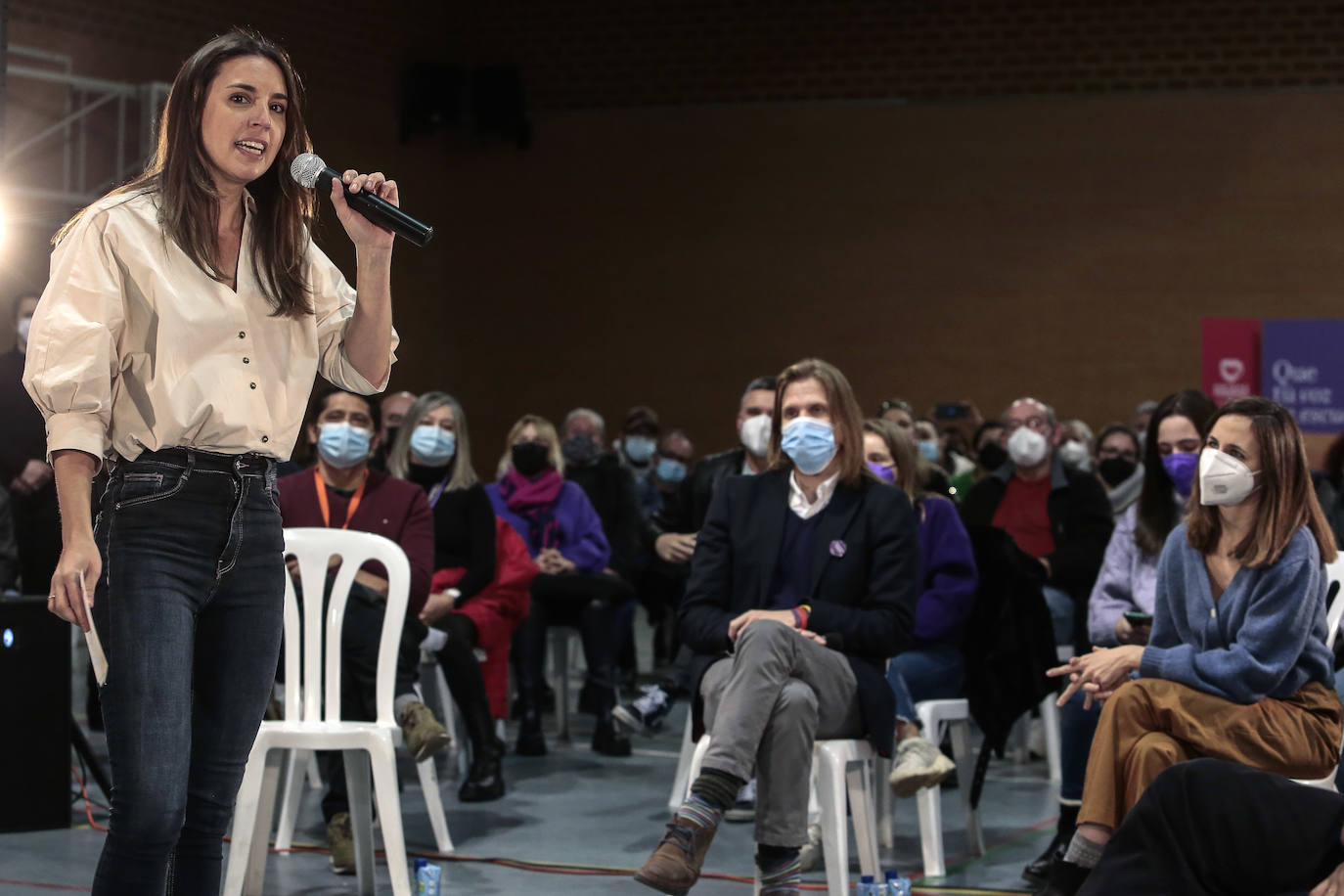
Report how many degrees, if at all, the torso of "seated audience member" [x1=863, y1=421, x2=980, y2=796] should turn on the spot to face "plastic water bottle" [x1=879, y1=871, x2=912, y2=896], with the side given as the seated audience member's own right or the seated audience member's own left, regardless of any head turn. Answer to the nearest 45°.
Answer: approximately 45° to the seated audience member's own left

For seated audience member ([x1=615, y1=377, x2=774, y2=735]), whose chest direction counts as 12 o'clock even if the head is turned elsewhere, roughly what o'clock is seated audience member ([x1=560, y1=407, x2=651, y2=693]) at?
seated audience member ([x1=560, y1=407, x2=651, y2=693]) is roughly at 4 o'clock from seated audience member ([x1=615, y1=377, x2=774, y2=735]).

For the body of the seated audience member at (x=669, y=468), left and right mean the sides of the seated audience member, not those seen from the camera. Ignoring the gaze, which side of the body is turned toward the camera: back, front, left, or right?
front

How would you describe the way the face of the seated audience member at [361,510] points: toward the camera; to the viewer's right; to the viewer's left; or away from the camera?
toward the camera

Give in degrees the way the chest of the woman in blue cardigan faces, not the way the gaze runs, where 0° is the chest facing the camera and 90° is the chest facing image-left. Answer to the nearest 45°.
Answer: approximately 45°

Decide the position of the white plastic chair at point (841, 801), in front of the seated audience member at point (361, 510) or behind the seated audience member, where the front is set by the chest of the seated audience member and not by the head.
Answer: in front

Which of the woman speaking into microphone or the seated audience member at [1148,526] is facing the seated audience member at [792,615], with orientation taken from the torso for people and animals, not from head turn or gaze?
the seated audience member at [1148,526]

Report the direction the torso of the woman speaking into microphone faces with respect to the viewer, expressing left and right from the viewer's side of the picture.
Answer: facing the viewer and to the right of the viewer

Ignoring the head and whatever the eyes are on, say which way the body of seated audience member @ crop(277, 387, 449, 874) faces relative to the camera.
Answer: toward the camera

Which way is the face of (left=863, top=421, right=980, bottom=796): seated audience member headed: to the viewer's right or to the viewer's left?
to the viewer's left

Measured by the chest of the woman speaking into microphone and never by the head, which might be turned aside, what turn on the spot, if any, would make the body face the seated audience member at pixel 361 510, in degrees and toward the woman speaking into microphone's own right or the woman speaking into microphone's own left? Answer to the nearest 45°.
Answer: approximately 135° to the woman speaking into microphone's own left

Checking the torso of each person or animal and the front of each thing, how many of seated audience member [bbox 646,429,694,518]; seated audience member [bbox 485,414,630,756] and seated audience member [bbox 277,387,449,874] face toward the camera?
3

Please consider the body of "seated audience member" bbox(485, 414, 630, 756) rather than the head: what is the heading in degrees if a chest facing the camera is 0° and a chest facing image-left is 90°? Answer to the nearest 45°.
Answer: approximately 0°
